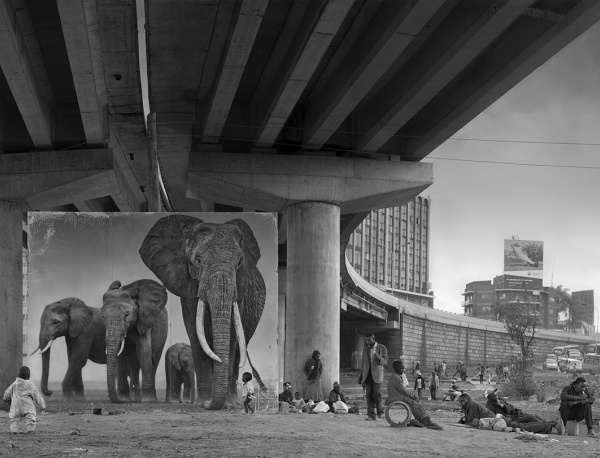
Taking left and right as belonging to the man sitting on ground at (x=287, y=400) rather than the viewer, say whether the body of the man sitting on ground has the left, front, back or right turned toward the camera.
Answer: front

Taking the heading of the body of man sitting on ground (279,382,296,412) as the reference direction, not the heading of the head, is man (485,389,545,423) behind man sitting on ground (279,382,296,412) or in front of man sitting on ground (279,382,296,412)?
in front

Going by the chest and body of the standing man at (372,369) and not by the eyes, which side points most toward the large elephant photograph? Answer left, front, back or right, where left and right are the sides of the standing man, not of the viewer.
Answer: right

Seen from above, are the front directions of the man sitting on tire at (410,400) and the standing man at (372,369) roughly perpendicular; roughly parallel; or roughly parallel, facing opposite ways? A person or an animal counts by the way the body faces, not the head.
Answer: roughly perpendicular
